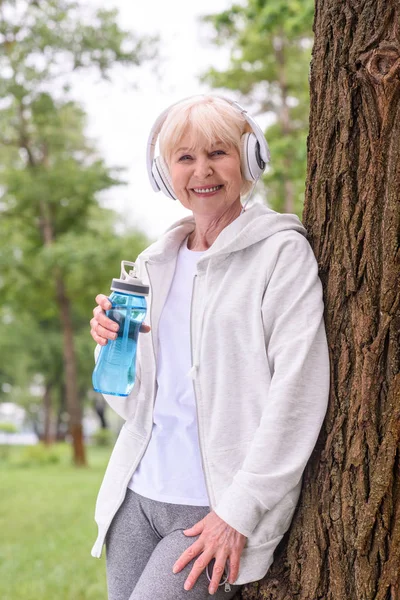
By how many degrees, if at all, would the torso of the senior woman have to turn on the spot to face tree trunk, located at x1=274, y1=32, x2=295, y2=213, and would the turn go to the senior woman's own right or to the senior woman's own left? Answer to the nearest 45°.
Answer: approximately 135° to the senior woman's own right

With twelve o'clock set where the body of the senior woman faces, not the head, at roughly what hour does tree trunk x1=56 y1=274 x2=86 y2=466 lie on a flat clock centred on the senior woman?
The tree trunk is roughly at 4 o'clock from the senior woman.

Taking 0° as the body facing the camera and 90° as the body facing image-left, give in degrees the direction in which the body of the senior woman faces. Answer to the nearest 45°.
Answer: approximately 45°

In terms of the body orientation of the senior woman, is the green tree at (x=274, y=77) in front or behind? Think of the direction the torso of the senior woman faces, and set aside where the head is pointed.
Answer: behind

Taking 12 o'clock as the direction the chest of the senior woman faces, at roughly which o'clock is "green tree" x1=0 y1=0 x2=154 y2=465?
The green tree is roughly at 4 o'clock from the senior woman.
